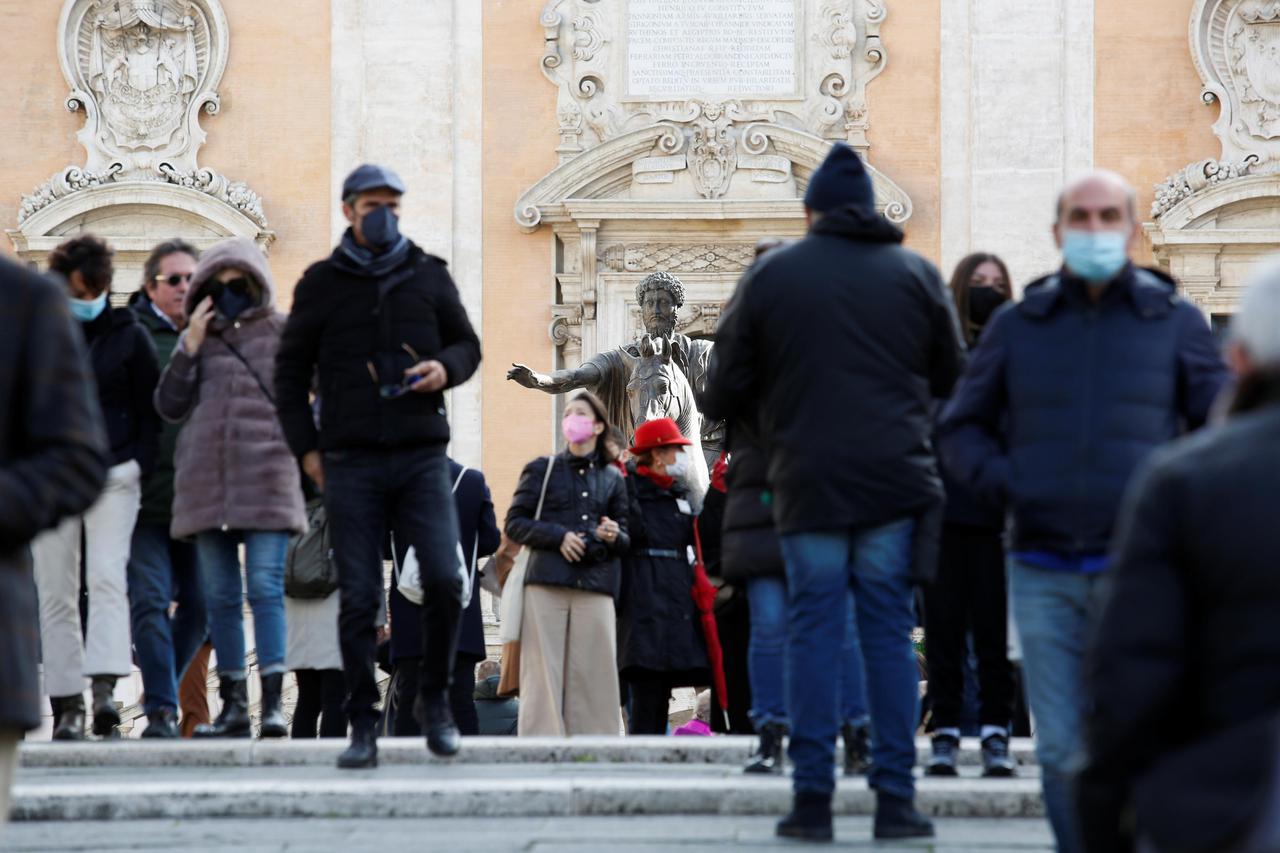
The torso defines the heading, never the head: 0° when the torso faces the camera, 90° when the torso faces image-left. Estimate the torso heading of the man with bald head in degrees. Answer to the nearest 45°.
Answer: approximately 0°

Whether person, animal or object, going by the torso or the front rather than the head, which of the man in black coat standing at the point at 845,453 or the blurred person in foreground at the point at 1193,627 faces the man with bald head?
the blurred person in foreground

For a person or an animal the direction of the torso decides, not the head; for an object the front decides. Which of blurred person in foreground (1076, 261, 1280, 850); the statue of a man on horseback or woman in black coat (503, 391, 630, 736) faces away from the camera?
the blurred person in foreground

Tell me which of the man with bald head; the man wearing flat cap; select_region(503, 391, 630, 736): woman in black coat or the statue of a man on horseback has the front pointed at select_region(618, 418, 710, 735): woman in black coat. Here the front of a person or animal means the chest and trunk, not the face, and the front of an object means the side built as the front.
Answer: the statue of a man on horseback

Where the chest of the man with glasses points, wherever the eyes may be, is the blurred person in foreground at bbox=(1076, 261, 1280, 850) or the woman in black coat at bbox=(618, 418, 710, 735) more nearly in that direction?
the blurred person in foreground

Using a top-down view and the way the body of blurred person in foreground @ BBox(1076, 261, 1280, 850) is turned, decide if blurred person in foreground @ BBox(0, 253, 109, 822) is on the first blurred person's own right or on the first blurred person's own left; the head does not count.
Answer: on the first blurred person's own left

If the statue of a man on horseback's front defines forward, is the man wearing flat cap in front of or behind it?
in front

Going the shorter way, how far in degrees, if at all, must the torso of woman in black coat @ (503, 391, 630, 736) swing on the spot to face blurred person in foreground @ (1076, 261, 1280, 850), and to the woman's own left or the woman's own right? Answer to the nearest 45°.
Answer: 0° — they already face them

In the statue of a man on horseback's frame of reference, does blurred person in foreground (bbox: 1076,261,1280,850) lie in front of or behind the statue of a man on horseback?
in front

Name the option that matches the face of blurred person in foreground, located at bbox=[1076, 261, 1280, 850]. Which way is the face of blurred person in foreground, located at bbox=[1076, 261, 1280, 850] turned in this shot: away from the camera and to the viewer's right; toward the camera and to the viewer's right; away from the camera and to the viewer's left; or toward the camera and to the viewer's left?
away from the camera and to the viewer's left

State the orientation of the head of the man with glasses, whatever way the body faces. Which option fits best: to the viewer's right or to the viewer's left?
to the viewer's right
